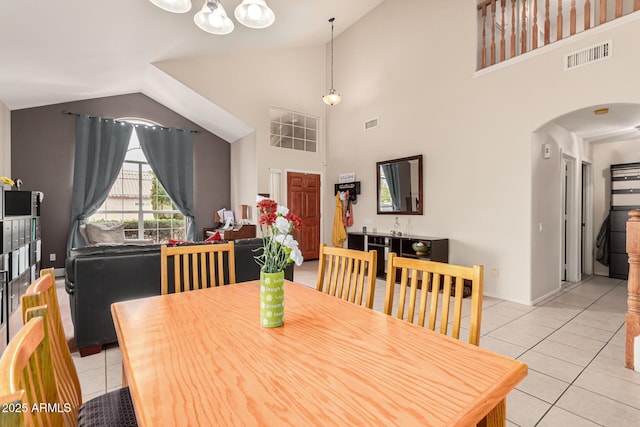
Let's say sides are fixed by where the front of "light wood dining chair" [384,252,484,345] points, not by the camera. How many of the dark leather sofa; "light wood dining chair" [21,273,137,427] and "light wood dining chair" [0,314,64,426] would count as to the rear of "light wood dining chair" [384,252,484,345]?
0

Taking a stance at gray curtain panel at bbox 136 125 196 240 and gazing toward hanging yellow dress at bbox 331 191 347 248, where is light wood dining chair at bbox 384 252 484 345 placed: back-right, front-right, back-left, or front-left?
front-right

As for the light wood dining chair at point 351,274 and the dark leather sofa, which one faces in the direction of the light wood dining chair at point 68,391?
the light wood dining chair at point 351,274

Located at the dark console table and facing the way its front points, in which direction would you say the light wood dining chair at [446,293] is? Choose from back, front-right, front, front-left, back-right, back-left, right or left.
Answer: front-left

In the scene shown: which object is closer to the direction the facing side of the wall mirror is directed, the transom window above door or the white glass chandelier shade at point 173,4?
the white glass chandelier shade

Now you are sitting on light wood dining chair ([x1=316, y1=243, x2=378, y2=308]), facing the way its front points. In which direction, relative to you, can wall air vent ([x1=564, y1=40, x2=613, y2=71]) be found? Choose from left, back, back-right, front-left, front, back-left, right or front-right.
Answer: back

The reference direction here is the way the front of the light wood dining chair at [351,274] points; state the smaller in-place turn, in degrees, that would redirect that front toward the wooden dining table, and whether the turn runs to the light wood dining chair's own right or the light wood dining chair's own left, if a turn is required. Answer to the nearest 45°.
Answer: approximately 45° to the light wood dining chair's own left

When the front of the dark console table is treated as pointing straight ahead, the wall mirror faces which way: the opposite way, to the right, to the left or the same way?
the same way

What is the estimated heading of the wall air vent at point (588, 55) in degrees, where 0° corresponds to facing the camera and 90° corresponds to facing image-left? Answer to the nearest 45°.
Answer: approximately 45°

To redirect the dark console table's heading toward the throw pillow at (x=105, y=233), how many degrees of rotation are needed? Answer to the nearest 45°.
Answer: approximately 45° to its right

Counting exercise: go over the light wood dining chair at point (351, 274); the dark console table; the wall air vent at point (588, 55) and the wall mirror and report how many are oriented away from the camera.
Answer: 0

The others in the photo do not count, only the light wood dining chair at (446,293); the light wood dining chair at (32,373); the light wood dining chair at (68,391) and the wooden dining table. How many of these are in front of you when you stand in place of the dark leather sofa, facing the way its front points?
0

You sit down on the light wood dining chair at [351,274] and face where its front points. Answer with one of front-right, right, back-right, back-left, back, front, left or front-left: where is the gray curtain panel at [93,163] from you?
right

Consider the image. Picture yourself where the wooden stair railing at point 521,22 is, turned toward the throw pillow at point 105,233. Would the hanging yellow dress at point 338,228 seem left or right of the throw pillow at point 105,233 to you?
right

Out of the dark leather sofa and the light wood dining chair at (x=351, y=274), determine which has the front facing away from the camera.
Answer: the dark leather sofa

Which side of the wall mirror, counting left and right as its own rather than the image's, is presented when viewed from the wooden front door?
right

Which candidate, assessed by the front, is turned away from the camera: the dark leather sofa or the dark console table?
the dark leather sofa

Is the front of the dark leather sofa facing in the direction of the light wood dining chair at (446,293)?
no

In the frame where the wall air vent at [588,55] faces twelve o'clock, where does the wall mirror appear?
The wall mirror is roughly at 2 o'clock from the wall air vent.

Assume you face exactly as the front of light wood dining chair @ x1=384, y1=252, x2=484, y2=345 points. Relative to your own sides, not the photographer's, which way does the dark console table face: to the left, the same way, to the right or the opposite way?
the same way

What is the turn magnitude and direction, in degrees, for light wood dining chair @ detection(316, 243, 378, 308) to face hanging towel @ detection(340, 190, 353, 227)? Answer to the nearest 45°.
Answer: approximately 135° to its right
